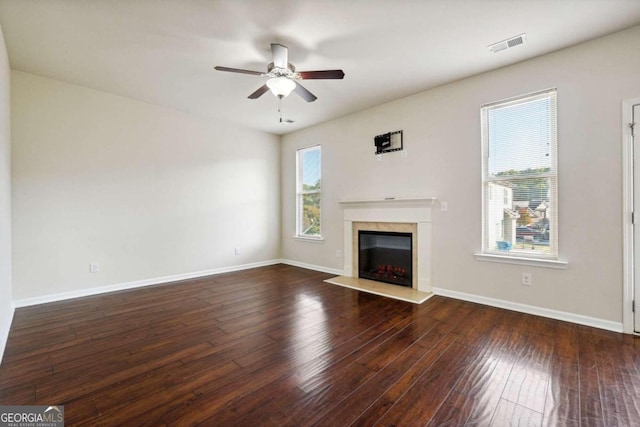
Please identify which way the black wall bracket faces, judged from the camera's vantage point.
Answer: facing the viewer and to the left of the viewer

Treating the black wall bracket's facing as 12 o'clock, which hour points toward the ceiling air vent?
The ceiling air vent is roughly at 9 o'clock from the black wall bracket.

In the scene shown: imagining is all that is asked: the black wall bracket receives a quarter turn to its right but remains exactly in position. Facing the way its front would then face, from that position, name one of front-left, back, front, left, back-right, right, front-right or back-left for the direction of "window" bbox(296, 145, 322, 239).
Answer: front

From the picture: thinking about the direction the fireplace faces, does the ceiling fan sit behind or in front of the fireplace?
in front

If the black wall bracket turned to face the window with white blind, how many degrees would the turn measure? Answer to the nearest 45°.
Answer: approximately 90° to its left

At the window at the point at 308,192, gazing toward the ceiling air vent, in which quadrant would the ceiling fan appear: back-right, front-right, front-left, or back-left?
front-right

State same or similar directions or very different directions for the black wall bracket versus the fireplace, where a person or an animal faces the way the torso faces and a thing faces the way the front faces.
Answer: same or similar directions

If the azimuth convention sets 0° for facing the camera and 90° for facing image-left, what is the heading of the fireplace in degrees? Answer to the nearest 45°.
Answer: approximately 45°

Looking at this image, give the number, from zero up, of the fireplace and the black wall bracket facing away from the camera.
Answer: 0

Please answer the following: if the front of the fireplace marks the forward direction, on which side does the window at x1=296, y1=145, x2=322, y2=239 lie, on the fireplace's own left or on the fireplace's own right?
on the fireplace's own right
